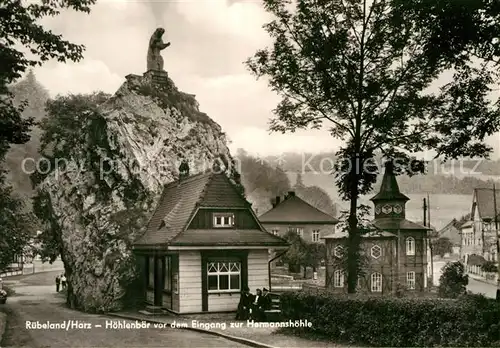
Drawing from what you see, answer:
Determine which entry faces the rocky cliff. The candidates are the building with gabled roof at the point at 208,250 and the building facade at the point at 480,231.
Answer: the building facade

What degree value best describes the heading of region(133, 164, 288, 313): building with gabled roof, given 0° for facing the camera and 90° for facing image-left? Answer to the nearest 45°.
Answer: approximately 0°

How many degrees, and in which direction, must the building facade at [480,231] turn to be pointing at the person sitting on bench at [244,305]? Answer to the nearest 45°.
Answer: approximately 45° to its left

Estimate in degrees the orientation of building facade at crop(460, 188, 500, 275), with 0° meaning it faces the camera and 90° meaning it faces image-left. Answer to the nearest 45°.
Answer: approximately 45°

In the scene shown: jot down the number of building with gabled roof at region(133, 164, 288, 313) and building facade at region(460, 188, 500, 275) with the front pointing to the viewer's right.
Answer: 0

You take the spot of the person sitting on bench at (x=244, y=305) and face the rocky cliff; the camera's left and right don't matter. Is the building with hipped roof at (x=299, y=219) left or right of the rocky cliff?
right

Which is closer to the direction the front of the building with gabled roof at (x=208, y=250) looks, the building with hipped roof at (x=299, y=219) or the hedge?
the hedge

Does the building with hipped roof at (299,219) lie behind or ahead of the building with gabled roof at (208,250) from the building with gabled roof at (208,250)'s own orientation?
behind

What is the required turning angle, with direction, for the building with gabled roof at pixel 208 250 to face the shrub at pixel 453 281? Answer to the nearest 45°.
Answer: approximately 135° to its left

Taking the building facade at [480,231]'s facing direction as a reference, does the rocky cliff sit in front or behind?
in front

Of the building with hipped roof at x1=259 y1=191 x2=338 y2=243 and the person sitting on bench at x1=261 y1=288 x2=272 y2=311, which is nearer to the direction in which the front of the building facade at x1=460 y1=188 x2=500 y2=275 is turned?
the person sitting on bench

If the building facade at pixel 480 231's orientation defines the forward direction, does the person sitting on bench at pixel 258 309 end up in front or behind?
in front

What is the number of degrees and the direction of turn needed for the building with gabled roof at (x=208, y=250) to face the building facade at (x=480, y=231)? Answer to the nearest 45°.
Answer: approximately 135° to its left

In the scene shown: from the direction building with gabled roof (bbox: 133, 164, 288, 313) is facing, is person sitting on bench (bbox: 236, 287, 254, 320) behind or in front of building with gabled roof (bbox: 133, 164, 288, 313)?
in front
